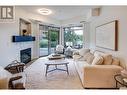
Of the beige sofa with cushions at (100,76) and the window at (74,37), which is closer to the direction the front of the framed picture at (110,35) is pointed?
the beige sofa with cushions

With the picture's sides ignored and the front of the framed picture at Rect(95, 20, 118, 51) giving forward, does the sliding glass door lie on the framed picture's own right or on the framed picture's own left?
on the framed picture's own right

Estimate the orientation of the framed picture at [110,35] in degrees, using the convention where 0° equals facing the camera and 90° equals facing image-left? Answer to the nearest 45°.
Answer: approximately 45°

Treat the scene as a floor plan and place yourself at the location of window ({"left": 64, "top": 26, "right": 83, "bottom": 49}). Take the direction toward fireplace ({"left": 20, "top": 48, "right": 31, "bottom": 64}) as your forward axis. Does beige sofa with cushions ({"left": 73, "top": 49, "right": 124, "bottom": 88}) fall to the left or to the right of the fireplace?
left

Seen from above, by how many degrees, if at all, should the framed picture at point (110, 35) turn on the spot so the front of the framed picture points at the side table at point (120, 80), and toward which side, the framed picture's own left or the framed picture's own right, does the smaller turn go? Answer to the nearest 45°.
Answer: approximately 45° to the framed picture's own left
